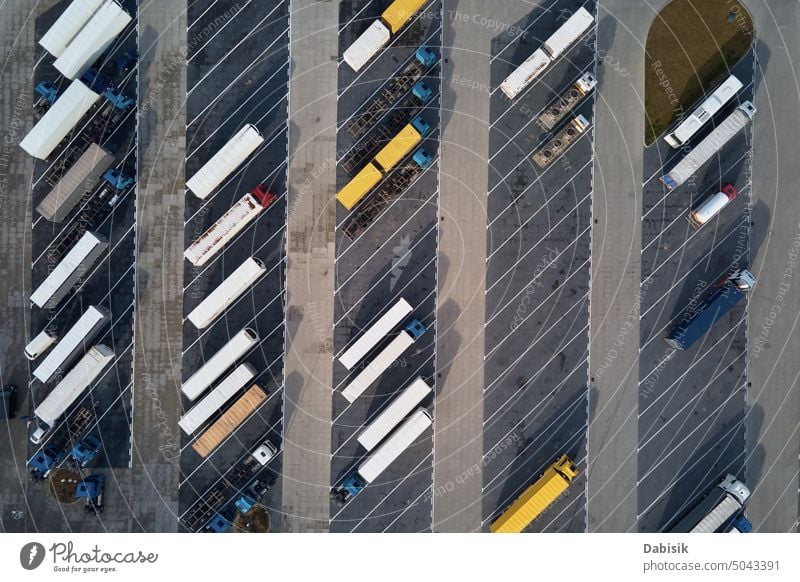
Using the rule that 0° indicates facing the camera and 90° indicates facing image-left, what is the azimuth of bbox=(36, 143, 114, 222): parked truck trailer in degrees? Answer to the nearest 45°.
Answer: approximately 225°

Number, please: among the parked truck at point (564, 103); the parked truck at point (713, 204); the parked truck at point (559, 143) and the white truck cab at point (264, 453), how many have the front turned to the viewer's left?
0

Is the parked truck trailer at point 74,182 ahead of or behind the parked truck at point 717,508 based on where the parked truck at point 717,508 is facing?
behind

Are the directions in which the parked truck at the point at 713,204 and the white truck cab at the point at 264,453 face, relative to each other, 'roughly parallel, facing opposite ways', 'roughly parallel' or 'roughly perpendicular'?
roughly parallel

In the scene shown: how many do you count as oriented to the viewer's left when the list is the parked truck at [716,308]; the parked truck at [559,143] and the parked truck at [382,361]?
0

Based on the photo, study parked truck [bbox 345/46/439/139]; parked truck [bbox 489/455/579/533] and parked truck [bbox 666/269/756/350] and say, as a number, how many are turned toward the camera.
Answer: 0

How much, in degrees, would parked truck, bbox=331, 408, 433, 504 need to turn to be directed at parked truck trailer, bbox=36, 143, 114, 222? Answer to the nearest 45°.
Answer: approximately 45° to its right

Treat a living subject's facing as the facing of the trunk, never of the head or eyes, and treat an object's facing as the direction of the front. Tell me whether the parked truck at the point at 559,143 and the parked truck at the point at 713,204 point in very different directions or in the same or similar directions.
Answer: same or similar directions

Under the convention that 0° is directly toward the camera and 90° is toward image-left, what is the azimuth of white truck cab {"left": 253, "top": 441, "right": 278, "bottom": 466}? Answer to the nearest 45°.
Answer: approximately 225°

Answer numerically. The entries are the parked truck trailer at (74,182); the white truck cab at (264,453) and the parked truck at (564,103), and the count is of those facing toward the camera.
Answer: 0

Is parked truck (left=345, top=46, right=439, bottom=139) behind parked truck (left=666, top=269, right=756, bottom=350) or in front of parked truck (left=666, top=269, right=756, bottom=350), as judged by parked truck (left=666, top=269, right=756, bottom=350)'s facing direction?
behind

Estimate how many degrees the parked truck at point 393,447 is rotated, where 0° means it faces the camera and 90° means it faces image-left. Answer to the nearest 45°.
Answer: approximately 45°
